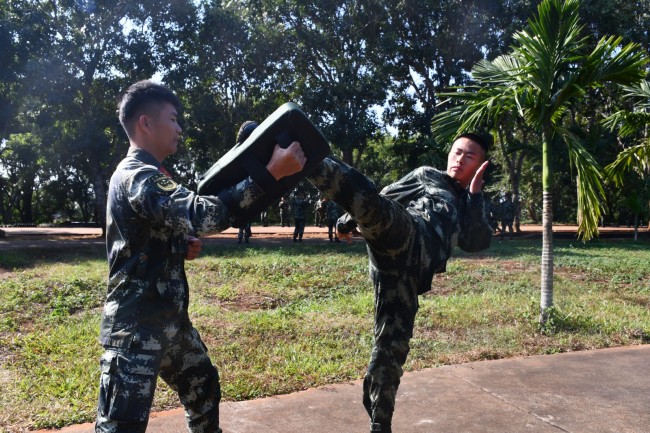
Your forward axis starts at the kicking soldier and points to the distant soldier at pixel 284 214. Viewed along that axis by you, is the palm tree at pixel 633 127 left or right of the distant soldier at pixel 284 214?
right

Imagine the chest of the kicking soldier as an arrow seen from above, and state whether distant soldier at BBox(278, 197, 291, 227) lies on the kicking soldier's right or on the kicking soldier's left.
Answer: on the kicking soldier's right

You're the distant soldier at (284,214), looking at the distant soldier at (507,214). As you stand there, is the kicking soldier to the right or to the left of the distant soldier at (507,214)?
right

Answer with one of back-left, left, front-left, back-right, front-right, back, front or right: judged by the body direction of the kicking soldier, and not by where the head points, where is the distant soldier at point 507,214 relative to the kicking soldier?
back-right

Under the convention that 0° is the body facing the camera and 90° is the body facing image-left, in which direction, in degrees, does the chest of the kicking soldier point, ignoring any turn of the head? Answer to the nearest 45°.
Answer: approximately 45°

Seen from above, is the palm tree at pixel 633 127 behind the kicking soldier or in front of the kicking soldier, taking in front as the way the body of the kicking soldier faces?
behind

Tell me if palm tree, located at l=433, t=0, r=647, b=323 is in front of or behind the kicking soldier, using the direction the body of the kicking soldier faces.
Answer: behind
